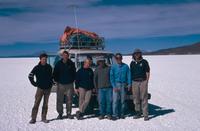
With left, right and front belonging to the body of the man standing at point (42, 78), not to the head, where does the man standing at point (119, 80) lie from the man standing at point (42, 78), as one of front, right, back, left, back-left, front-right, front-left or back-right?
left

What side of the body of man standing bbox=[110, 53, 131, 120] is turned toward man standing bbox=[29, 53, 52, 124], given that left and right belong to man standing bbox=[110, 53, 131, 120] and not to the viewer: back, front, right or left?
right

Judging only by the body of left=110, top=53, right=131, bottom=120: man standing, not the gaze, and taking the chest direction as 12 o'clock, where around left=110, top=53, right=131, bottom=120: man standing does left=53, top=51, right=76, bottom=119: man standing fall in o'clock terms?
left=53, top=51, right=76, bottom=119: man standing is roughly at 3 o'clock from left=110, top=53, right=131, bottom=120: man standing.

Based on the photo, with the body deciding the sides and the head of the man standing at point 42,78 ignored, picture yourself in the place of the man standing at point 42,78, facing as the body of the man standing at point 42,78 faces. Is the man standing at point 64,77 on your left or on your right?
on your left

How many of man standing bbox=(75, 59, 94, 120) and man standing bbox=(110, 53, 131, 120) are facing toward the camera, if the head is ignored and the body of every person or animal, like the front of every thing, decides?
2

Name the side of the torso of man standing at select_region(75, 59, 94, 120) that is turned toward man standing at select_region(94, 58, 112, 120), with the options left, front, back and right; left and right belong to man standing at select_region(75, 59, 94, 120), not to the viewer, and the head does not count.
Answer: left
